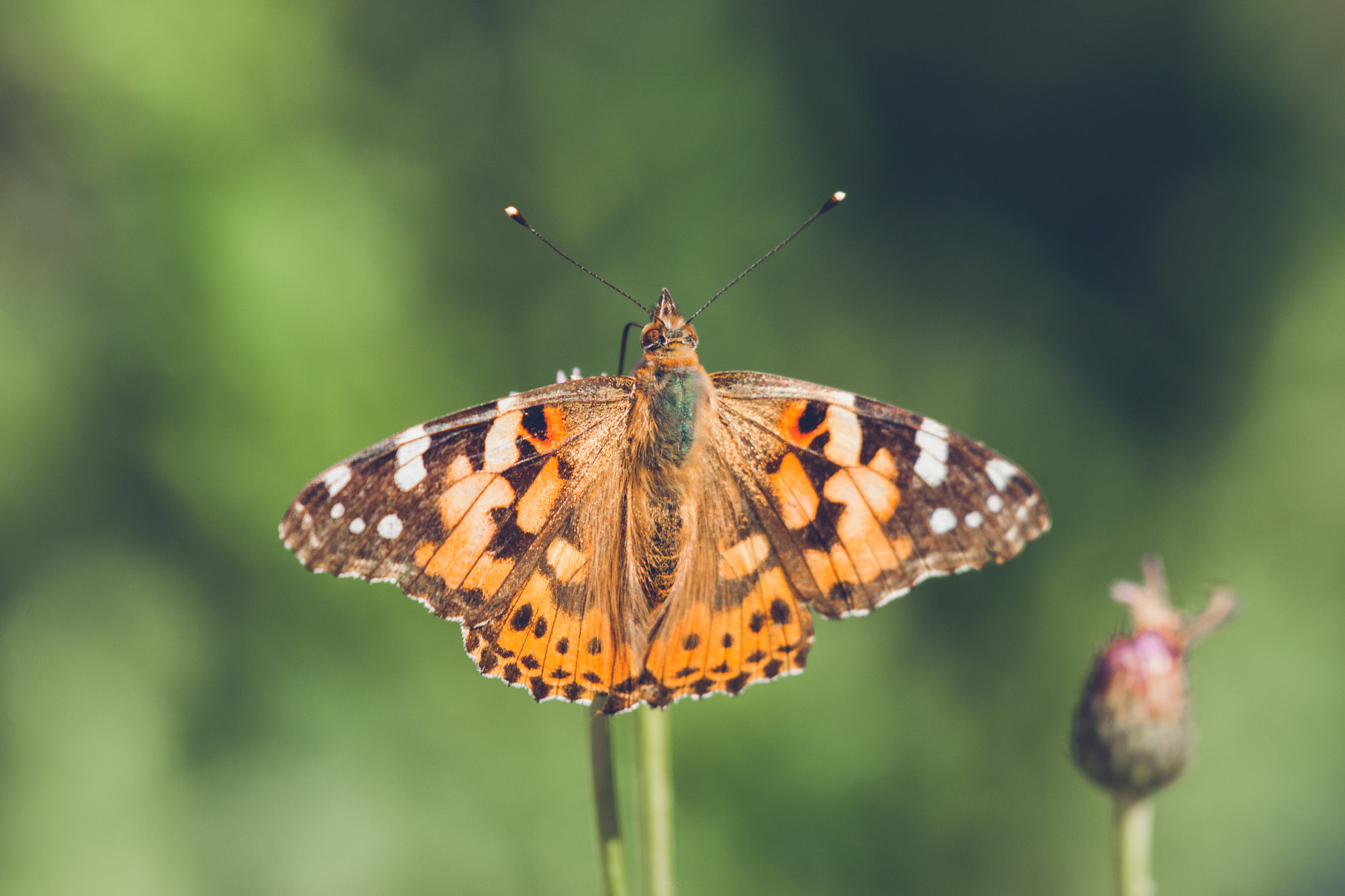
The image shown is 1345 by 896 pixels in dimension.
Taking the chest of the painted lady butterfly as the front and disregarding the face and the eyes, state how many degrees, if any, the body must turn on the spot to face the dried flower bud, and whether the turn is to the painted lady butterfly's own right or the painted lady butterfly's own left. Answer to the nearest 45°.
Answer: approximately 90° to the painted lady butterfly's own right

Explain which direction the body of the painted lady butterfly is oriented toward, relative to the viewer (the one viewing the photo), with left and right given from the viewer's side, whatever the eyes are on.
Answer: facing away from the viewer
